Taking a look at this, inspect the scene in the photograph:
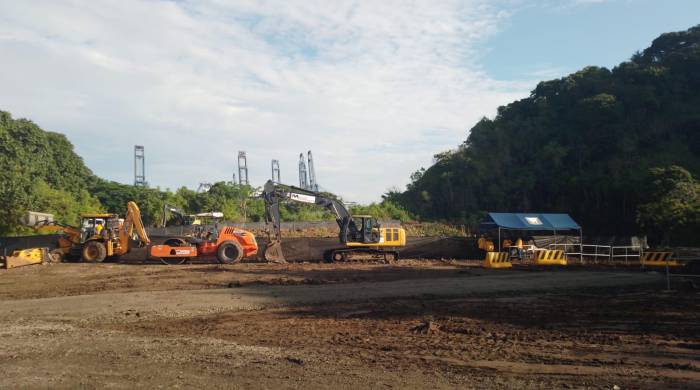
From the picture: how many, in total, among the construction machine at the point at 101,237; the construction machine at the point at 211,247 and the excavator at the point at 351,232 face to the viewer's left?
3

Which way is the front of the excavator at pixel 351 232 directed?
to the viewer's left

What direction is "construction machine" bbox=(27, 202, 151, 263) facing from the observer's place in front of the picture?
facing to the left of the viewer

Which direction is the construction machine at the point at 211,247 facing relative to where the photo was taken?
to the viewer's left

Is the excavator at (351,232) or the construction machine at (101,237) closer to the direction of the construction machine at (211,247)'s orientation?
the construction machine

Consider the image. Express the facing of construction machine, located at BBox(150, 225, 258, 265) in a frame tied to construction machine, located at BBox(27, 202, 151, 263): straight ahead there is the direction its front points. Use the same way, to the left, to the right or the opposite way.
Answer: the same way

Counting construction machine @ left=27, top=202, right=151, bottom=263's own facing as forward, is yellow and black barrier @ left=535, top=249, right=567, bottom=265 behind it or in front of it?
behind

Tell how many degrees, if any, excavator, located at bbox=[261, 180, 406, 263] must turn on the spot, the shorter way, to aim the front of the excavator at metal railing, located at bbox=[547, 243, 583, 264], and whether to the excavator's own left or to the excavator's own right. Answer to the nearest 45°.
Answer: approximately 180°

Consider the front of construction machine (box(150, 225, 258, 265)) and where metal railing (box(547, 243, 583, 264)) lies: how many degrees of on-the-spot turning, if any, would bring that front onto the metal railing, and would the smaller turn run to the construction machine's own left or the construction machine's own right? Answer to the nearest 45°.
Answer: approximately 180°

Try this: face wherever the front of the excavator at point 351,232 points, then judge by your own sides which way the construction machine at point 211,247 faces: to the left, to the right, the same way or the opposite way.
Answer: the same way

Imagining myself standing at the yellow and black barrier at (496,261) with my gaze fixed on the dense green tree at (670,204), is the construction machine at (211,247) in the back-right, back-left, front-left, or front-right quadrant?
back-left

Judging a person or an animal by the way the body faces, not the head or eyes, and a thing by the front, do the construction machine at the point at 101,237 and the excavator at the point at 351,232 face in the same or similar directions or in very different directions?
same or similar directions

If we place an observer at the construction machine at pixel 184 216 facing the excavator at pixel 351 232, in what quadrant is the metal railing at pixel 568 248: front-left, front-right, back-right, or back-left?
front-left

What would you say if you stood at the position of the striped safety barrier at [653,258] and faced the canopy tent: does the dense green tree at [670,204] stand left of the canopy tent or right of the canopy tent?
right

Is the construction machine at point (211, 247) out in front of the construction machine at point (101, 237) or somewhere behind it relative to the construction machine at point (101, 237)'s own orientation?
behind

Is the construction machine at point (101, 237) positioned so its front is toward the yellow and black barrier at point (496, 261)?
no

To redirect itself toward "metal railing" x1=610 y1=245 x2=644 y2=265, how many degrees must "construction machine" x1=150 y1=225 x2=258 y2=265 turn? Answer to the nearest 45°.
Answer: approximately 180°

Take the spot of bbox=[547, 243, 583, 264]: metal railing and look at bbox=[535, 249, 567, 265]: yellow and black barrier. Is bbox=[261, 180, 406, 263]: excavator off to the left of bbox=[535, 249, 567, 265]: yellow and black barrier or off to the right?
right

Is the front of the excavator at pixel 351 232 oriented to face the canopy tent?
no

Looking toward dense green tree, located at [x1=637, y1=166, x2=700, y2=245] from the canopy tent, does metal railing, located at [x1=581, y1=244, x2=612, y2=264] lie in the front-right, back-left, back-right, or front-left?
front-right
